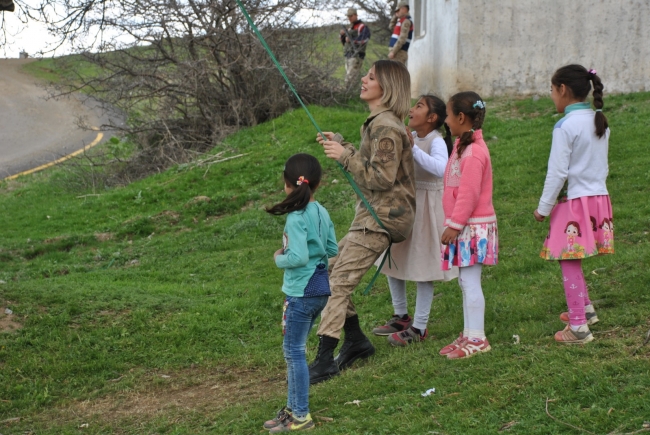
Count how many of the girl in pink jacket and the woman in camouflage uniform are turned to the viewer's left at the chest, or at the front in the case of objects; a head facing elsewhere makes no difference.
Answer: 2

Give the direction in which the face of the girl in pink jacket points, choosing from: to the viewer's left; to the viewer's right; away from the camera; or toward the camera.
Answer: to the viewer's left

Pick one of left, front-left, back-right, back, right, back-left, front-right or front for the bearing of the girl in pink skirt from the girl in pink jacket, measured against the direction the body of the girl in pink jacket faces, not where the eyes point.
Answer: back

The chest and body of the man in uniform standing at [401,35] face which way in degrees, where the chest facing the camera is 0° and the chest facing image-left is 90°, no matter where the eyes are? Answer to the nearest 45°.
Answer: approximately 45°

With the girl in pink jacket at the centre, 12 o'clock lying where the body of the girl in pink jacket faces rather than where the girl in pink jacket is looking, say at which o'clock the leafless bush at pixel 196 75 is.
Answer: The leafless bush is roughly at 2 o'clock from the girl in pink jacket.

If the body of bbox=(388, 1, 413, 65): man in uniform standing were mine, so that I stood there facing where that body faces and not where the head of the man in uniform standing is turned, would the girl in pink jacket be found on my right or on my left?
on my left

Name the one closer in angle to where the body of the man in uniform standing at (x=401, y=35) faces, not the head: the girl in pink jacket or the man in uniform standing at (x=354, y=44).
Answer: the girl in pink jacket

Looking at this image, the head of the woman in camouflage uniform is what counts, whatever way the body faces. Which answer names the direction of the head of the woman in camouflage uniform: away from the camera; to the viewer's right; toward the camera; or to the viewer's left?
to the viewer's left

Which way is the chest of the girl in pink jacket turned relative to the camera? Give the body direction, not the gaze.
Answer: to the viewer's left

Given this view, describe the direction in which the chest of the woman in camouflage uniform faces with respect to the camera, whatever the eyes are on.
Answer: to the viewer's left
